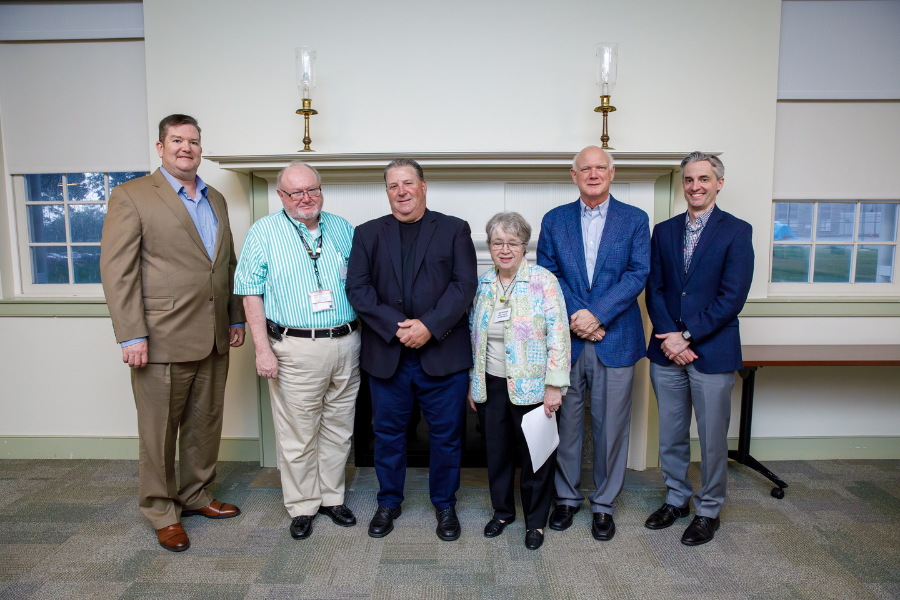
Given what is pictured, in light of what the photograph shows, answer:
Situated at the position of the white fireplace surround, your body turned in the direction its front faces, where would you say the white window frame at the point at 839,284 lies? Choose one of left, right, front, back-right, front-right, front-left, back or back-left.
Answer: left

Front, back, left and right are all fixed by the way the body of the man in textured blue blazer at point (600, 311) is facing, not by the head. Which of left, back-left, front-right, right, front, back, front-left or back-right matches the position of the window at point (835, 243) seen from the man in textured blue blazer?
back-left

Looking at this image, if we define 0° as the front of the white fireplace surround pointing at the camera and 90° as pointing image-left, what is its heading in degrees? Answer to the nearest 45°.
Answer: approximately 0°

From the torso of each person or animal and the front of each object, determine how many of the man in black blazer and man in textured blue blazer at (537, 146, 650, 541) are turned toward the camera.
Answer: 2

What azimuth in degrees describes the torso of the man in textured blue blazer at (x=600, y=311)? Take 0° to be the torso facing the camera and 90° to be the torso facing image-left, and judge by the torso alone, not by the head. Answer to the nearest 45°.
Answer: approximately 0°

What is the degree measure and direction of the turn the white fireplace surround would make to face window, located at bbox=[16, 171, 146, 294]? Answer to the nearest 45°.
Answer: approximately 90° to its right

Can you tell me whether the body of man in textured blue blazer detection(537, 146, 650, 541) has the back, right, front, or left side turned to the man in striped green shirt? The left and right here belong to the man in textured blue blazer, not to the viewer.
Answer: right

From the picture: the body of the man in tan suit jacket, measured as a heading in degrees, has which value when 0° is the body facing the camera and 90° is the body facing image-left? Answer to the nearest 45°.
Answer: approximately 315°
